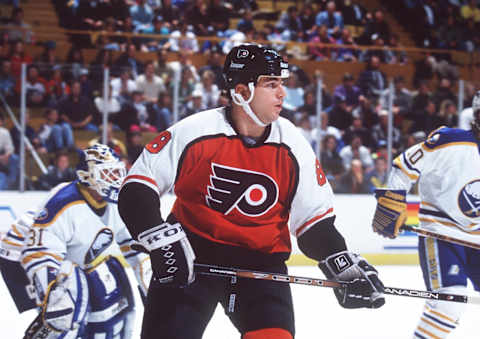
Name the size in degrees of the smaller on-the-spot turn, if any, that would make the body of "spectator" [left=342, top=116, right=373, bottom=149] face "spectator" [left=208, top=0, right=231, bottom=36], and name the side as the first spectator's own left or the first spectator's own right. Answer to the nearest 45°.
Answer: approximately 135° to the first spectator's own right

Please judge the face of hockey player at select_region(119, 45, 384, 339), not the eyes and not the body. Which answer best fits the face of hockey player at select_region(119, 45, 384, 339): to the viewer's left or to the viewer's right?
to the viewer's right

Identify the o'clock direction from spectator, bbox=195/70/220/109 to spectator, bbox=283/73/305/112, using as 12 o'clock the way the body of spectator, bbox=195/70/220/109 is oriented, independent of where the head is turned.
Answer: spectator, bbox=283/73/305/112 is roughly at 9 o'clock from spectator, bbox=195/70/220/109.

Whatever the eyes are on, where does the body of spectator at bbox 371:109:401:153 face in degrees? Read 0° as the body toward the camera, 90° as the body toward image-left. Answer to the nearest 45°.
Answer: approximately 0°

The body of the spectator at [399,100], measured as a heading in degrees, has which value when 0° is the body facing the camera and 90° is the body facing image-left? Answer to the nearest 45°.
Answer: approximately 0°

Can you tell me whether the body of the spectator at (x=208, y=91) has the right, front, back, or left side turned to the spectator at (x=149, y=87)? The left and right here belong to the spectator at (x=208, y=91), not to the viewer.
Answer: right

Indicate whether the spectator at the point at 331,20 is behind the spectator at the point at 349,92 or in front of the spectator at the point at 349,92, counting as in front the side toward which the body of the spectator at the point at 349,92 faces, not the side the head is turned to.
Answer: behind
